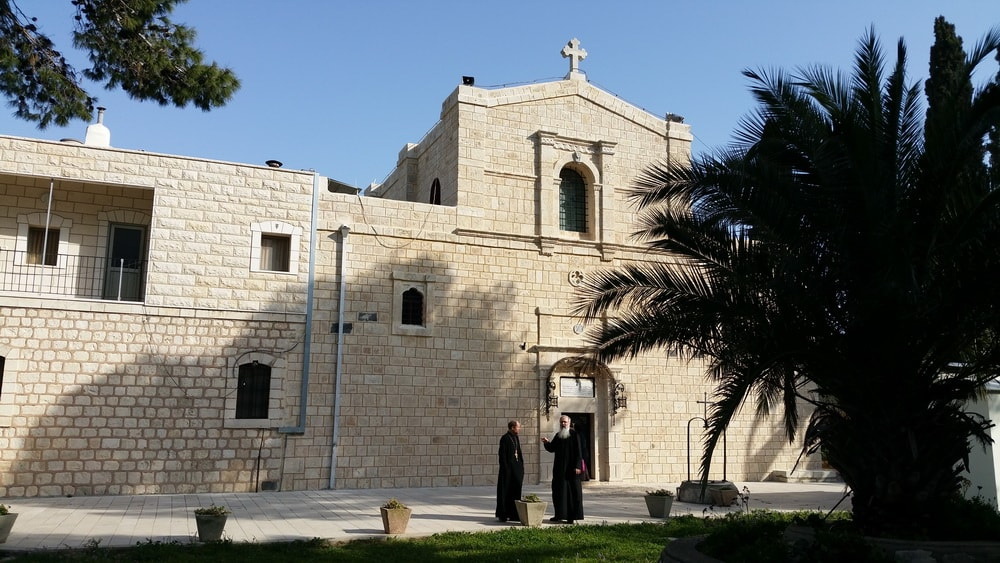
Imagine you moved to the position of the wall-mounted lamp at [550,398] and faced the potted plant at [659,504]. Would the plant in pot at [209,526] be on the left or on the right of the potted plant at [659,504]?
right

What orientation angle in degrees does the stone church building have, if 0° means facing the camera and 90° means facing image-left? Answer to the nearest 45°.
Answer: approximately 45°

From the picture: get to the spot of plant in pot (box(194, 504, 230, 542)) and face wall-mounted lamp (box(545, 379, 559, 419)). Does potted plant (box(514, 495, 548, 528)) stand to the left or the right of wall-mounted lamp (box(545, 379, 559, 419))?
right

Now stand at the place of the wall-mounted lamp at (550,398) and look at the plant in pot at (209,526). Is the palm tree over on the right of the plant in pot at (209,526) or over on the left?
left

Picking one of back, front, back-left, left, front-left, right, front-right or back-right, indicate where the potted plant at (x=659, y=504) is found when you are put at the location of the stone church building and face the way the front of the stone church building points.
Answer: left
